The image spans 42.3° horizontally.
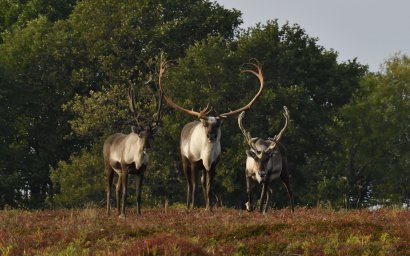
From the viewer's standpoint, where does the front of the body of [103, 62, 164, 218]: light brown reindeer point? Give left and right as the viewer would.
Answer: facing the viewer and to the right of the viewer

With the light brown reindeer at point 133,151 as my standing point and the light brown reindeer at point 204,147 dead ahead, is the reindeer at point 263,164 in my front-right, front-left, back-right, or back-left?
front-right

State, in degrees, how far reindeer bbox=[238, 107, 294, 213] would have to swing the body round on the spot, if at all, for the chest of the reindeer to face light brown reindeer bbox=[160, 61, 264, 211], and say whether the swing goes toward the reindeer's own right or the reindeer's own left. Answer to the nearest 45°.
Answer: approximately 90° to the reindeer's own right

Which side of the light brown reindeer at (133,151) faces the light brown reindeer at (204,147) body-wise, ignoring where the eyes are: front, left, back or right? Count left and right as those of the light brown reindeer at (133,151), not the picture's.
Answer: left

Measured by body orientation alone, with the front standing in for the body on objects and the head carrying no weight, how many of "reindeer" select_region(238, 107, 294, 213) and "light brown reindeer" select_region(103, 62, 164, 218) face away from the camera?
0

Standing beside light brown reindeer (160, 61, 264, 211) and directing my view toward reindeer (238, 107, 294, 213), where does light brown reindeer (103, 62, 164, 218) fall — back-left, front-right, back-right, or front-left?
back-right

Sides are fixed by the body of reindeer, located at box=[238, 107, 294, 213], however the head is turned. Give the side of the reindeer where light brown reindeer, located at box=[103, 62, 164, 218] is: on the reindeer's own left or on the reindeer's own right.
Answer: on the reindeer's own right

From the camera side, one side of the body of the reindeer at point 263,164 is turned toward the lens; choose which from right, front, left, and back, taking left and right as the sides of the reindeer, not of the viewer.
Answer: front

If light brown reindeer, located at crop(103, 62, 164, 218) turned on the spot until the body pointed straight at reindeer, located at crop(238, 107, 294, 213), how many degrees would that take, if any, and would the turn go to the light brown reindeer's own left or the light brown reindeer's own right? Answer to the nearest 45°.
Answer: approximately 45° to the light brown reindeer's own left
